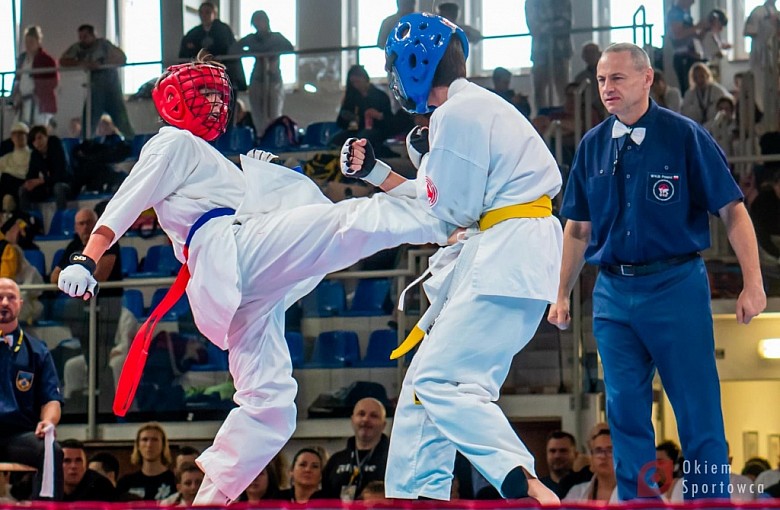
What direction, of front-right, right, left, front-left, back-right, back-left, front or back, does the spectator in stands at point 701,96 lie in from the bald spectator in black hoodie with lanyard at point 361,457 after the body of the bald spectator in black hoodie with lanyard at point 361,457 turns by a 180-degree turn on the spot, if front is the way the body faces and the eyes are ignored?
front-right

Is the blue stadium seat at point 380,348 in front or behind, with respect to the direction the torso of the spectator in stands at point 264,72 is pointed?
in front

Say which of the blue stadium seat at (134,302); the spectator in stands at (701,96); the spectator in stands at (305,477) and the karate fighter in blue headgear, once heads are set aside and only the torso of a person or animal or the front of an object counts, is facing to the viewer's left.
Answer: the karate fighter in blue headgear

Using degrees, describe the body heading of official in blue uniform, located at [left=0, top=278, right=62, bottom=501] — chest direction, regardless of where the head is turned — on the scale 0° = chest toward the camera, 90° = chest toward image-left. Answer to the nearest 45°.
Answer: approximately 0°

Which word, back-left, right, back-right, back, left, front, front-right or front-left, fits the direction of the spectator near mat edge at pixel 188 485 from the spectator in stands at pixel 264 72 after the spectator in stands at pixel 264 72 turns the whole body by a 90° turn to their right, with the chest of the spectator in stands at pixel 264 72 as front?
left

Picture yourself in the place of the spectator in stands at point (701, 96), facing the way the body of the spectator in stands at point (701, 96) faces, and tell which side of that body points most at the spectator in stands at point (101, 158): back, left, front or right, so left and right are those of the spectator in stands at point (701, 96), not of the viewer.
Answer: right

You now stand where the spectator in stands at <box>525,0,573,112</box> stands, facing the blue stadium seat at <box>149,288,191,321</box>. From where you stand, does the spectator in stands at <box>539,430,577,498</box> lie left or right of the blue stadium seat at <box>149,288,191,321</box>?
left

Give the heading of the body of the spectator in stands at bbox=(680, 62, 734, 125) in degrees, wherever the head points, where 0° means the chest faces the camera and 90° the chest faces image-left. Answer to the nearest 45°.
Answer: approximately 0°

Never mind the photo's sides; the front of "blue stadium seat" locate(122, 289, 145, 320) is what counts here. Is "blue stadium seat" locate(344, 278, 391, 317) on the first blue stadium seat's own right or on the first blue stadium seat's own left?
on the first blue stadium seat's own left

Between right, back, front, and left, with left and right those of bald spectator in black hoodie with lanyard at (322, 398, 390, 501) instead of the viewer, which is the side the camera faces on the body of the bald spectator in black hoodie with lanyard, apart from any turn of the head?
front

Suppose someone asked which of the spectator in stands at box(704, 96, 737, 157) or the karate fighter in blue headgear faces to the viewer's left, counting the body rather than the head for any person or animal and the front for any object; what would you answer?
the karate fighter in blue headgear

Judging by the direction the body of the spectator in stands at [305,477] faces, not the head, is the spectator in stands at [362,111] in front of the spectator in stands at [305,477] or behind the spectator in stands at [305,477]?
behind

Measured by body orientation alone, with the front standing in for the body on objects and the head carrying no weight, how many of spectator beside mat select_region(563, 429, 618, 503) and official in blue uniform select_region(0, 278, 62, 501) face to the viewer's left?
0

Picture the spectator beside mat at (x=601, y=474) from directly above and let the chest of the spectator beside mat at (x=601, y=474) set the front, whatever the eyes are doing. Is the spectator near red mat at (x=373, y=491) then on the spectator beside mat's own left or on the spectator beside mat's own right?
on the spectator beside mat's own right

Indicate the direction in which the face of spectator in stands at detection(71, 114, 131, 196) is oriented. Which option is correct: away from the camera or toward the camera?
toward the camera

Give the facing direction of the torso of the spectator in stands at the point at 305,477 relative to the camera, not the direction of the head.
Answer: toward the camera

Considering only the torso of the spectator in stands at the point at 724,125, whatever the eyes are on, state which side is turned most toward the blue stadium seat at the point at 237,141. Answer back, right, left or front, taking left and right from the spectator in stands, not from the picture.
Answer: right
